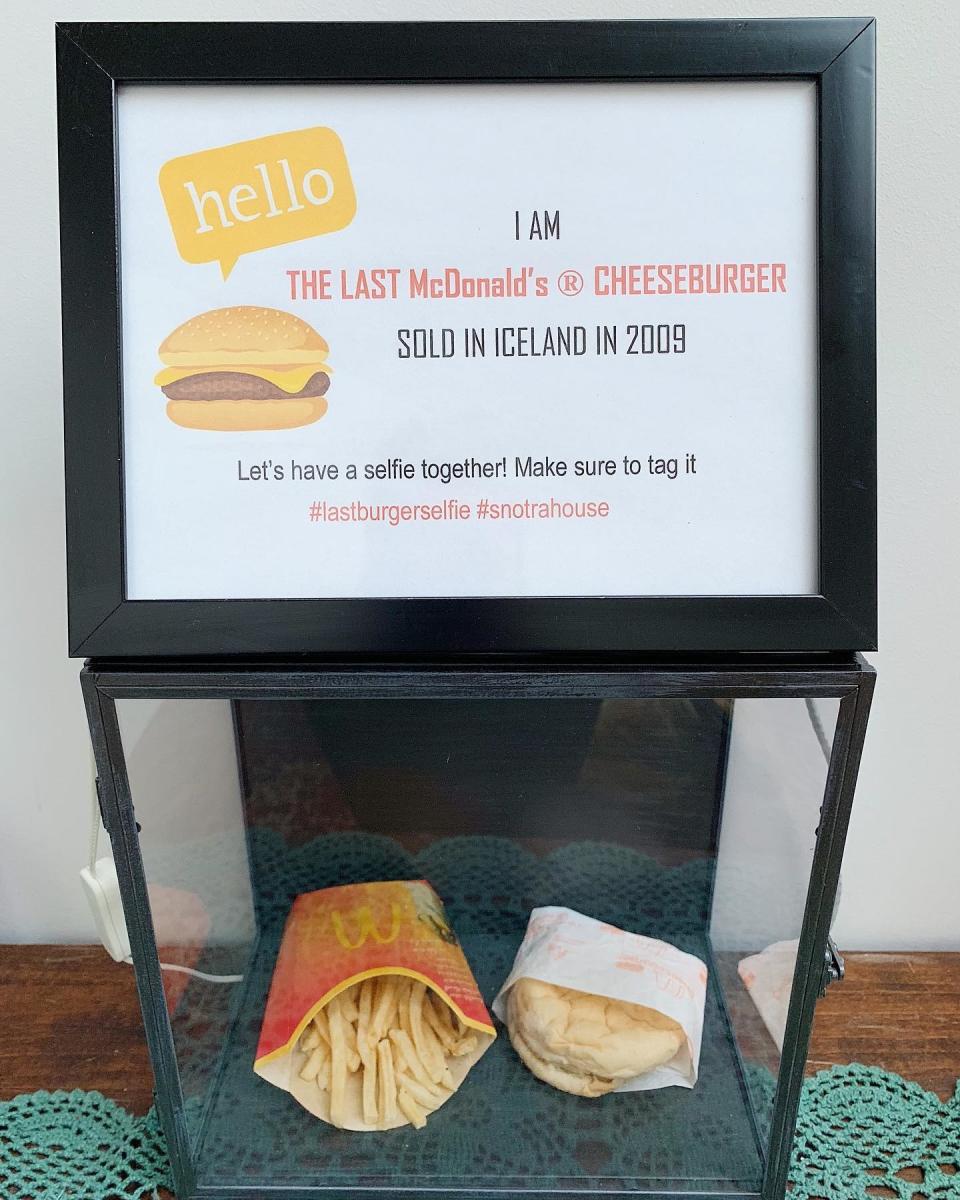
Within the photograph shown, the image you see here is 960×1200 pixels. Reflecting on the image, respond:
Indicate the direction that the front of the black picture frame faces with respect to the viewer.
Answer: facing the viewer

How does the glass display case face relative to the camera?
toward the camera
